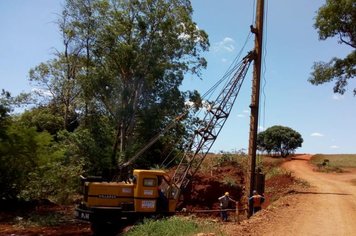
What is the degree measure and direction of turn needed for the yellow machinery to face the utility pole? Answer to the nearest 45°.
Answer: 0° — it already faces it

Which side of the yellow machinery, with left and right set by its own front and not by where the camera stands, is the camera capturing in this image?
right

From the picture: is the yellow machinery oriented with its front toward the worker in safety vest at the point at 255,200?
yes

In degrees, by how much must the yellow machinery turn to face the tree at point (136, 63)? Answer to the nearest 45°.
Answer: approximately 90° to its left

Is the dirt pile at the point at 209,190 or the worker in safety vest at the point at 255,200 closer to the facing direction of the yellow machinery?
the worker in safety vest

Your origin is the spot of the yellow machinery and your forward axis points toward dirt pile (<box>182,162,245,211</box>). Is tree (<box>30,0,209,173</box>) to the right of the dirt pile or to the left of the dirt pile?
left
